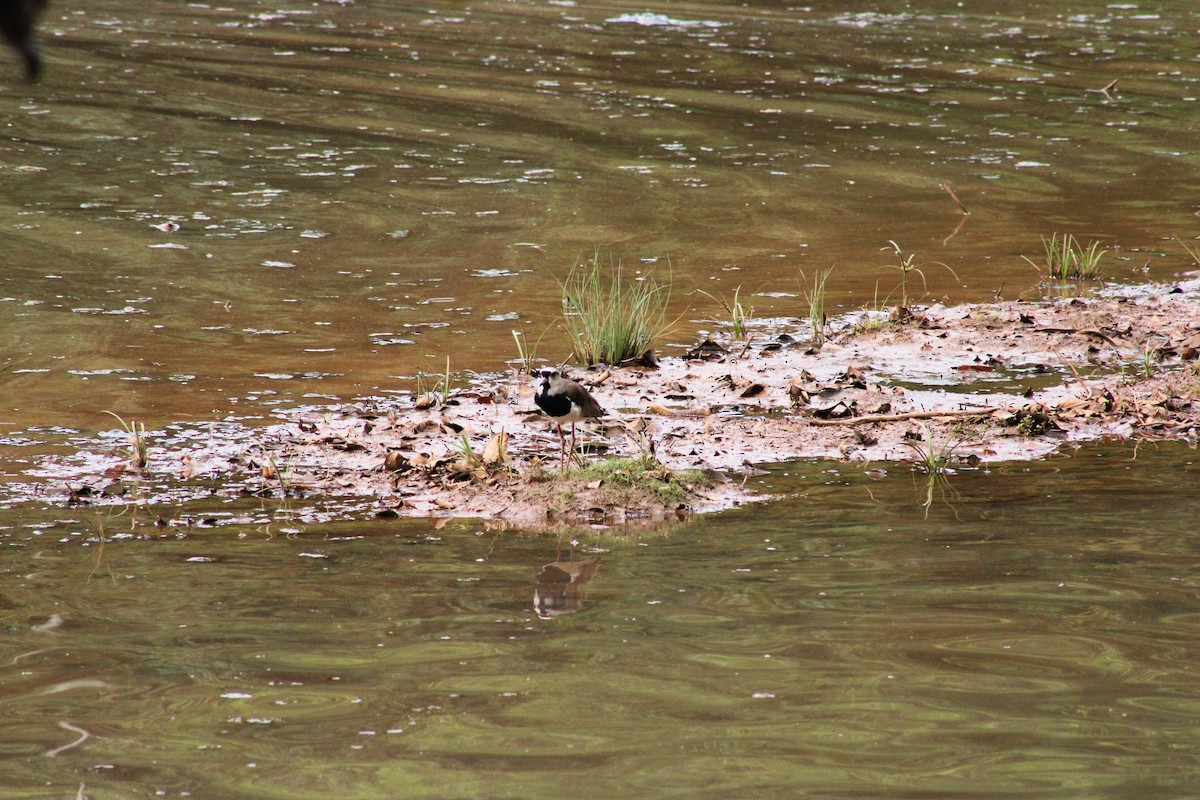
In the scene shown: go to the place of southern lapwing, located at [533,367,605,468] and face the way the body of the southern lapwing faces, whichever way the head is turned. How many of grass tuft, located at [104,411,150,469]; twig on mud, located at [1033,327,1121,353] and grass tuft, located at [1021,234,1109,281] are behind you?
2

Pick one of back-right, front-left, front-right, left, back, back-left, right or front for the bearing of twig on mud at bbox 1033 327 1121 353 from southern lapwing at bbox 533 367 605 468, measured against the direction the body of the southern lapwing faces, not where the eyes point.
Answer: back

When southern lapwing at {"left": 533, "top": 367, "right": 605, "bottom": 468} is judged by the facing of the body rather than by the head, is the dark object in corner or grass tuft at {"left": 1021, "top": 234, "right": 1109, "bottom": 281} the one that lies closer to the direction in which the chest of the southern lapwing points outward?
the dark object in corner

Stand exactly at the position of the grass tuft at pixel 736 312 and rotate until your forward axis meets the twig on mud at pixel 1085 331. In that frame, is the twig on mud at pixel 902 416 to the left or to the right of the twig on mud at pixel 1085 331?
right

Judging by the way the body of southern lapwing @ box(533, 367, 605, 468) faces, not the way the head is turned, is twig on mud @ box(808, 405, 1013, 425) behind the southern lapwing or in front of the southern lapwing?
behind

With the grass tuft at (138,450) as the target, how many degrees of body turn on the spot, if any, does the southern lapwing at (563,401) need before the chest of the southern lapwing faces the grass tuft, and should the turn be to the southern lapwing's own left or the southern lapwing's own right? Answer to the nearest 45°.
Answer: approximately 45° to the southern lapwing's own right

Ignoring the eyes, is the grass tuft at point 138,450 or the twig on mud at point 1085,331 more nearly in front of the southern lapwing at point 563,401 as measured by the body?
the grass tuft

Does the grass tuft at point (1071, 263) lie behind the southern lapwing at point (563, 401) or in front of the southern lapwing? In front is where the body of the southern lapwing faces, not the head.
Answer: behind

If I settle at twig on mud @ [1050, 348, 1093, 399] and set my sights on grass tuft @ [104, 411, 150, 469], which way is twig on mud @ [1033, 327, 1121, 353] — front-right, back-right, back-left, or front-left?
back-right

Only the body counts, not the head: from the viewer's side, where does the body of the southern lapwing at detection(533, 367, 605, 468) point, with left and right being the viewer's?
facing the viewer and to the left of the viewer

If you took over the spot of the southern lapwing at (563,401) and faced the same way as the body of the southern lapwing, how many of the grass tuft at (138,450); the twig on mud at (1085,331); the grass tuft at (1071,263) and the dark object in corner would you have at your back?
2

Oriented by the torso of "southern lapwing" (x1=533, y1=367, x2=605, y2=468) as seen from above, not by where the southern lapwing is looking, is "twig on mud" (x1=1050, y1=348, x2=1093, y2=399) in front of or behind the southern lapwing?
behind

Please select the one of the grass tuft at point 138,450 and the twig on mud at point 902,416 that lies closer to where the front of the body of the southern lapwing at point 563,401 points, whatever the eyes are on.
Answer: the grass tuft
